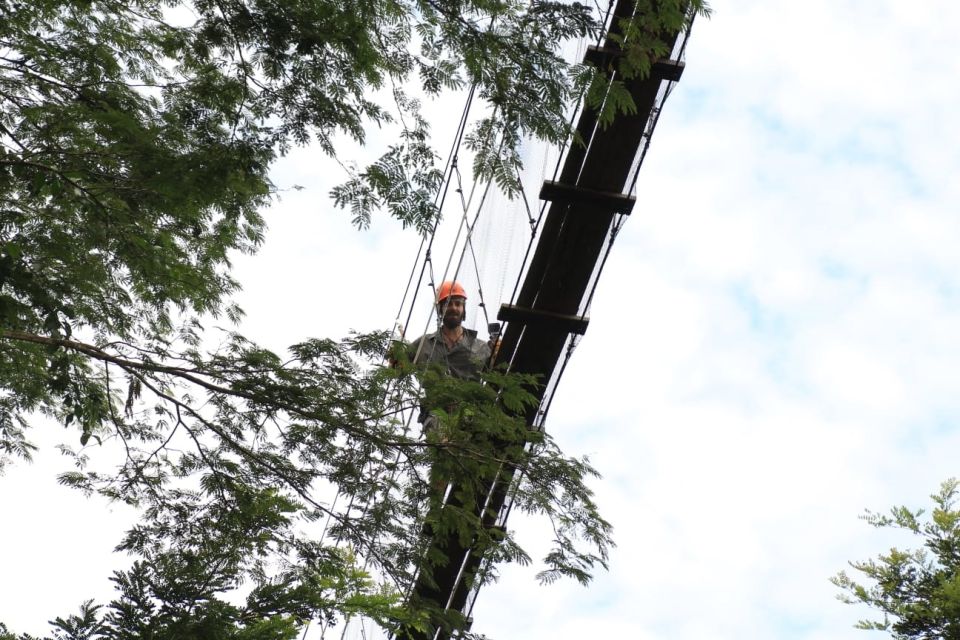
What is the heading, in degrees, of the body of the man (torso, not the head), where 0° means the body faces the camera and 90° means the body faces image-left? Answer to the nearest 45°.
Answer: approximately 0°
